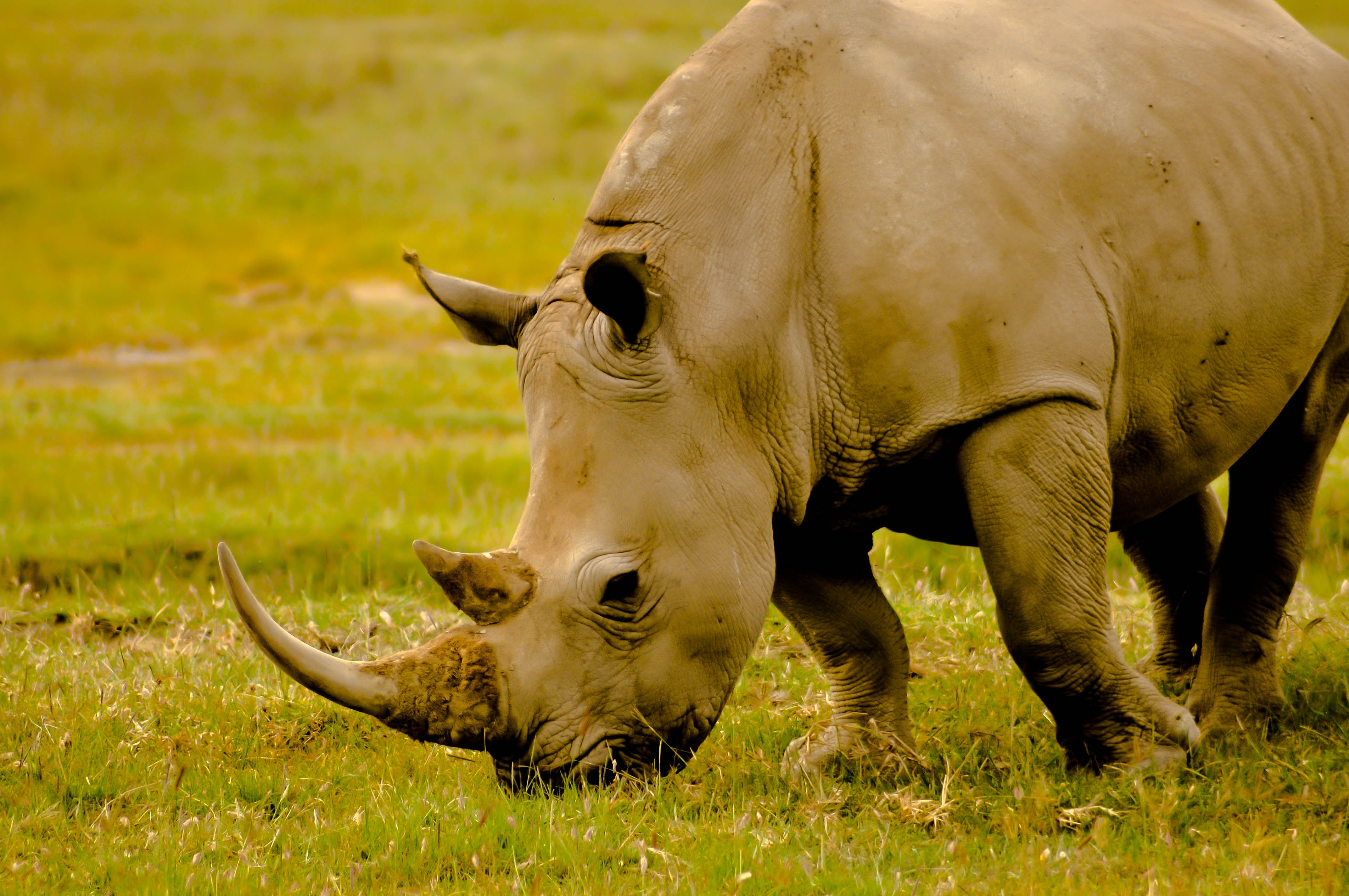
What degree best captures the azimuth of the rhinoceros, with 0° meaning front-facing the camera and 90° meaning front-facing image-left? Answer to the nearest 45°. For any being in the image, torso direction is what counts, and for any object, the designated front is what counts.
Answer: approximately 45°
